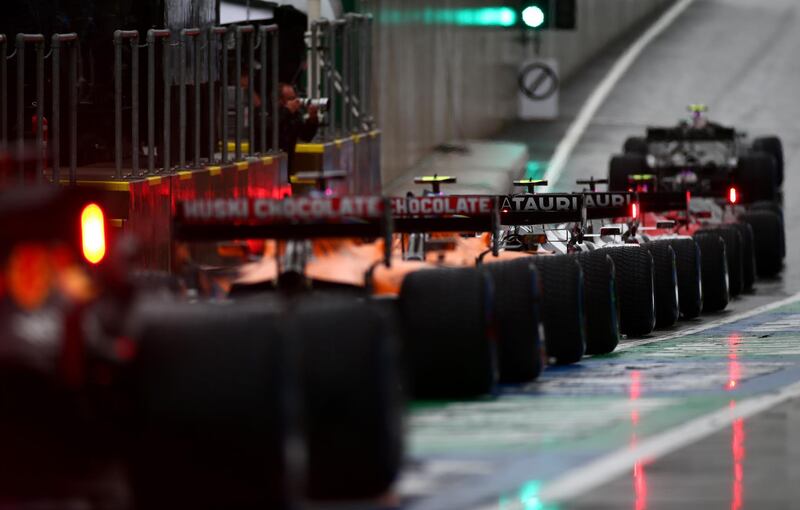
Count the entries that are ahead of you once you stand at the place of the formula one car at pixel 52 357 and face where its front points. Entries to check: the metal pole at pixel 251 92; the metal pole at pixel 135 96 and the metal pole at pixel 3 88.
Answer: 3

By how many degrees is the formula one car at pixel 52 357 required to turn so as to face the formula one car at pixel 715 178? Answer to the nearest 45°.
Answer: approximately 45° to its right

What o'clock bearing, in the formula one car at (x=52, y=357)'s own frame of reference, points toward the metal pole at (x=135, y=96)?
The metal pole is roughly at 12 o'clock from the formula one car.

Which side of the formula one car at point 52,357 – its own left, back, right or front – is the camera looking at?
back

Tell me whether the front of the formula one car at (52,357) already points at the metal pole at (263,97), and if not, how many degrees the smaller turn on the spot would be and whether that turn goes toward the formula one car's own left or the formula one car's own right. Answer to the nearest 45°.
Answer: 0° — it already faces it

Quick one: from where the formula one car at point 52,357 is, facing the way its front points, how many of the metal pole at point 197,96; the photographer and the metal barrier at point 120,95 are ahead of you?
3

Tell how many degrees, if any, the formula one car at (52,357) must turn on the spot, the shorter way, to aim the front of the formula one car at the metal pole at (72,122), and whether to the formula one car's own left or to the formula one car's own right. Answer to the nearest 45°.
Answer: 0° — it already faces it

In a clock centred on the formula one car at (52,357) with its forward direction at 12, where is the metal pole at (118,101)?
The metal pole is roughly at 12 o'clock from the formula one car.

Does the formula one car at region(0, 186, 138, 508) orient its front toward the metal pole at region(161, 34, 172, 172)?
yes

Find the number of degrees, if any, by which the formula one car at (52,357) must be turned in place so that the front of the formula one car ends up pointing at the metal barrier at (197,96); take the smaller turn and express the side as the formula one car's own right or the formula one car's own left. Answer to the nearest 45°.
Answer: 0° — it already faces it

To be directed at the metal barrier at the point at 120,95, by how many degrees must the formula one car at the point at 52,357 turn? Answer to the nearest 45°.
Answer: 0° — it already faces it
